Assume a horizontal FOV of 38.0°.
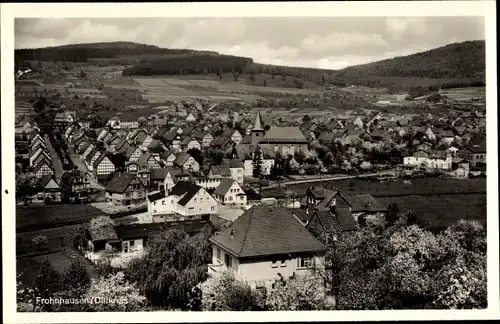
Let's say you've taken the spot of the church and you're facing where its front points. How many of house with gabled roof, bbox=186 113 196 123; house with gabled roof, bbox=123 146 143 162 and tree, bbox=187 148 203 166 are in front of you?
3

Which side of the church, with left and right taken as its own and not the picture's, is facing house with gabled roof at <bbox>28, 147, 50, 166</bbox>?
front

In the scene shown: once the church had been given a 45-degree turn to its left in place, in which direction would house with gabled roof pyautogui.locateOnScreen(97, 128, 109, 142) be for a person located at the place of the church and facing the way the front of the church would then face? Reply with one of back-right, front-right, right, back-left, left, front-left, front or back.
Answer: front-right

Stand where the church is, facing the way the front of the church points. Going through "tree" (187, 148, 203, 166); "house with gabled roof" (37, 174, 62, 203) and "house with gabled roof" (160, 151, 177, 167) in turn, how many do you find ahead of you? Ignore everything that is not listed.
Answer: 3

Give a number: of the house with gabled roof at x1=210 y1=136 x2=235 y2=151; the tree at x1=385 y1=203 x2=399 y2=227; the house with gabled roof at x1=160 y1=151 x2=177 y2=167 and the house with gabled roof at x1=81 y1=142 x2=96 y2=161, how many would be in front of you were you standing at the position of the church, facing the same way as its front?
3

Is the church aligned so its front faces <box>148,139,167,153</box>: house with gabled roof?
yes

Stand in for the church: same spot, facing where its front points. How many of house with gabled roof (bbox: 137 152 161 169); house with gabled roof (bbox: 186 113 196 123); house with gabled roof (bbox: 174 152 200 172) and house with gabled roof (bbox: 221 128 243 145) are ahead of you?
4

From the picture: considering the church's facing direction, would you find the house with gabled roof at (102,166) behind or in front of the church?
in front

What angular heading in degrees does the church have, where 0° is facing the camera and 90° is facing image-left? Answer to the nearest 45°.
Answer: approximately 90°

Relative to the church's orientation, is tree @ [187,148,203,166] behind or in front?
in front

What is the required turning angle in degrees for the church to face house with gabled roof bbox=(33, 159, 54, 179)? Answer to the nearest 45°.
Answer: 0° — it already faces it

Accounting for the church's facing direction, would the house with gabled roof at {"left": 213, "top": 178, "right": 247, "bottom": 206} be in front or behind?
in front

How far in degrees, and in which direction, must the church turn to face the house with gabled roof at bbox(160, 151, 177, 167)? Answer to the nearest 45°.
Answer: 0° — it already faces it
